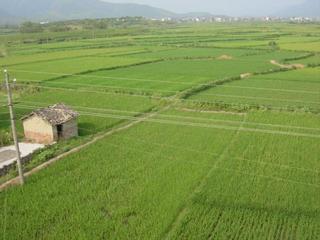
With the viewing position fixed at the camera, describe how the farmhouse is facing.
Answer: facing the viewer and to the right of the viewer
